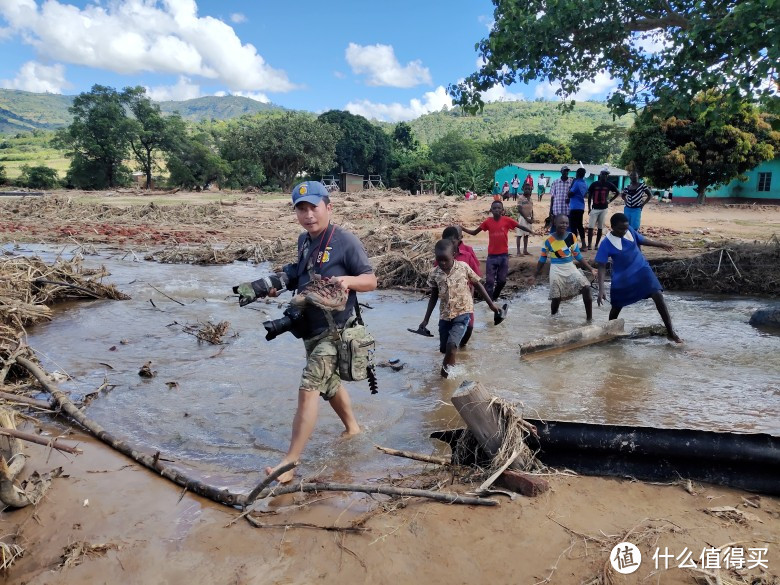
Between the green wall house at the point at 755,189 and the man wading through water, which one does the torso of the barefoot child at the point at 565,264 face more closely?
the man wading through water

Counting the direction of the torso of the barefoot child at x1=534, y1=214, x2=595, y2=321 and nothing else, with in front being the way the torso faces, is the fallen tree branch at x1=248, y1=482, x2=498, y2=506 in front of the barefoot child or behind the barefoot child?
in front

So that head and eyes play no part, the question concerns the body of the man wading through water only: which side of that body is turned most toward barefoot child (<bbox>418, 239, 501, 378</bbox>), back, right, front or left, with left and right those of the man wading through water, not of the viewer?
back

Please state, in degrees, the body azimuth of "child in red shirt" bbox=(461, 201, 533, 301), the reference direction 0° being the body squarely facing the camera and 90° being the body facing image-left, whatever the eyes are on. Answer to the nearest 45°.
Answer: approximately 0°

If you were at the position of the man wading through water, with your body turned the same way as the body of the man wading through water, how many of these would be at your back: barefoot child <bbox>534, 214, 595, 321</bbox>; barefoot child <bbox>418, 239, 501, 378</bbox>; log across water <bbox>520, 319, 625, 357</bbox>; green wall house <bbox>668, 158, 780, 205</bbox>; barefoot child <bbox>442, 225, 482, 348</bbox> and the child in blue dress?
6

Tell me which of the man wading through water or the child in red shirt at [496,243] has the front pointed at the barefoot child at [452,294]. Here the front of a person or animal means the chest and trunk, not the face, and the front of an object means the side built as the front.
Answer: the child in red shirt

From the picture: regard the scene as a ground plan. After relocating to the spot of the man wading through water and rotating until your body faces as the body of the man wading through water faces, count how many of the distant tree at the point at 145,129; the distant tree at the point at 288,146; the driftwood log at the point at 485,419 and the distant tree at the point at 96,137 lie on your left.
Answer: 1

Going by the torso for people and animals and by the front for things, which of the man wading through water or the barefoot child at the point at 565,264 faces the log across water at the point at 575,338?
the barefoot child

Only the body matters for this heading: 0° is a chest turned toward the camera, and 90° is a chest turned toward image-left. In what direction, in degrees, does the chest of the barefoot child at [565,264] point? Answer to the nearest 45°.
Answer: approximately 0°

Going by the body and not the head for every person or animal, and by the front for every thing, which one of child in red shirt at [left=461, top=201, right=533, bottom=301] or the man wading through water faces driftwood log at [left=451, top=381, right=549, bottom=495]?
the child in red shirt

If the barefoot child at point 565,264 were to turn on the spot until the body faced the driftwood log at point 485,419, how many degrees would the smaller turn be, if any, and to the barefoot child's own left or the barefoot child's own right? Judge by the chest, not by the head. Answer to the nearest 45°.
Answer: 0° — they already face it

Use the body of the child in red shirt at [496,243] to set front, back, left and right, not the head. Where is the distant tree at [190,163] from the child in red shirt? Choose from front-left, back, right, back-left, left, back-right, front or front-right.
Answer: back-right

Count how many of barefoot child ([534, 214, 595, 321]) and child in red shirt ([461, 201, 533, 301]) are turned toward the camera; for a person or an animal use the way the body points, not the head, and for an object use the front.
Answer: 2

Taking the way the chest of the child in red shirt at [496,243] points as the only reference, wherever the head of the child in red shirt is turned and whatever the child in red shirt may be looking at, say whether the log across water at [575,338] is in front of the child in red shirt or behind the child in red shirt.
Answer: in front

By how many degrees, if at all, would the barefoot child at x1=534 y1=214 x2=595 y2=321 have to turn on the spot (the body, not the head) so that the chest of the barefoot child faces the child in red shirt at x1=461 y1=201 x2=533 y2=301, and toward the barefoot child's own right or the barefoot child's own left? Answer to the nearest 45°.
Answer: approximately 135° to the barefoot child's own right
